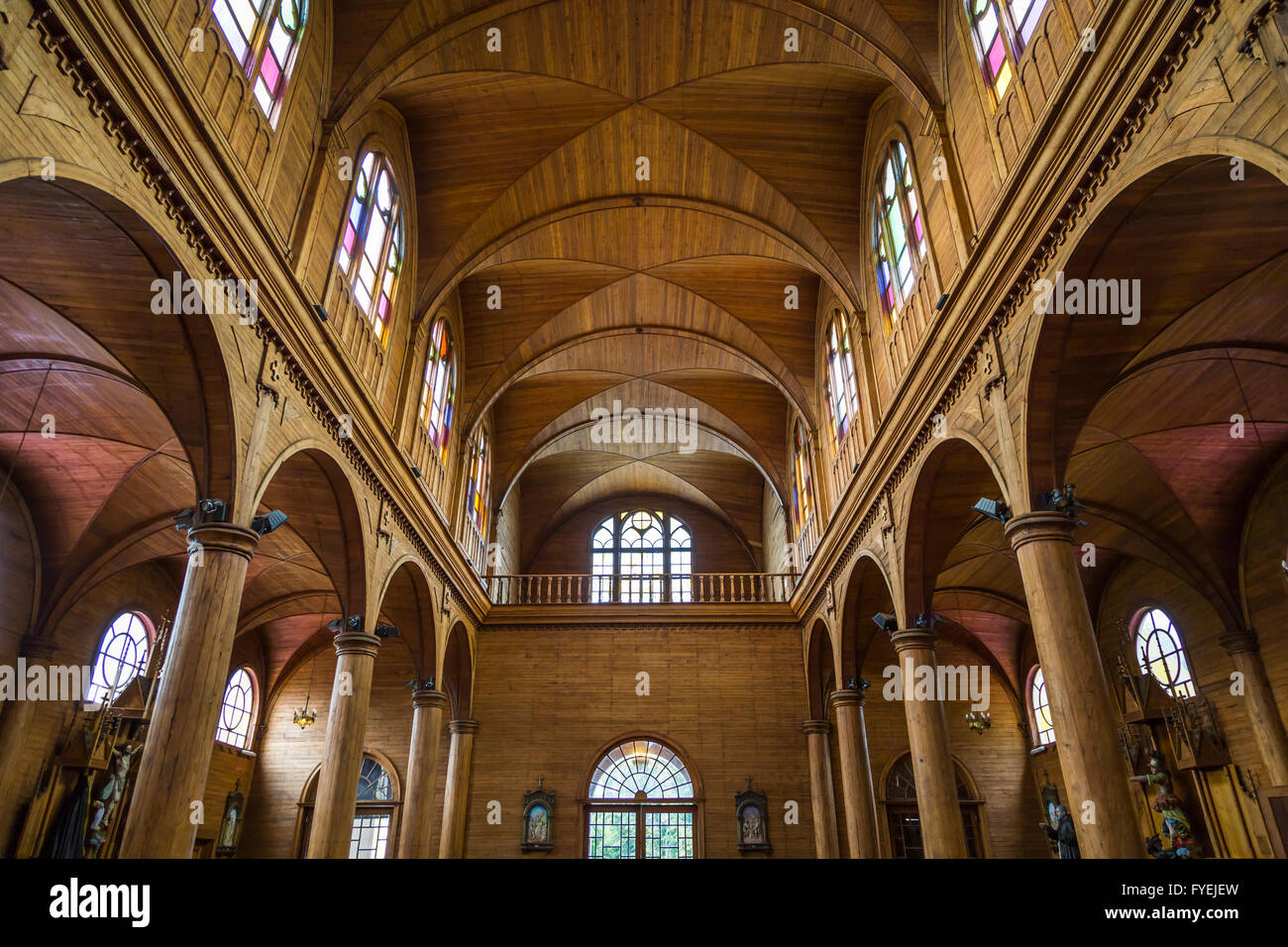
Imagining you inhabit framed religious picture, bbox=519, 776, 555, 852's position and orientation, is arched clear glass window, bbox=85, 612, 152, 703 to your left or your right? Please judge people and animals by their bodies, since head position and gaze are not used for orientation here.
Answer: on your right

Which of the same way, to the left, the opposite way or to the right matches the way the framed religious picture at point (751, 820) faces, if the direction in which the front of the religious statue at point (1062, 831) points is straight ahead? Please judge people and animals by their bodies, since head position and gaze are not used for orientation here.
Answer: to the left

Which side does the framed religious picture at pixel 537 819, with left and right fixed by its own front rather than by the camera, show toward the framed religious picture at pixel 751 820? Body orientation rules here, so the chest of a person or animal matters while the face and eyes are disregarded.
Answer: left

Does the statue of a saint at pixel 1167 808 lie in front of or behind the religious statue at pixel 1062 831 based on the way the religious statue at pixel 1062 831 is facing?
behind

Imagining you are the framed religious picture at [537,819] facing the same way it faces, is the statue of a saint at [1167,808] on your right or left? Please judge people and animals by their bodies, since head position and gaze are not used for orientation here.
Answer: on your left

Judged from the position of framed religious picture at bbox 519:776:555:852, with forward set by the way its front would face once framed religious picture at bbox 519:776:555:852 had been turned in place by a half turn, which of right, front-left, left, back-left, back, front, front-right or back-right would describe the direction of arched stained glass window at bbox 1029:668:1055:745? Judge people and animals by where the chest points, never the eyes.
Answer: right

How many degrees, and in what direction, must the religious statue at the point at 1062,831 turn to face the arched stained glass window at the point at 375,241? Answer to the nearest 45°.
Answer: approximately 45° to its left

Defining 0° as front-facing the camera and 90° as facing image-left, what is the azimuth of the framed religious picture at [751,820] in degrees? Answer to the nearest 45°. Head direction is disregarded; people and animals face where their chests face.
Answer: approximately 0°

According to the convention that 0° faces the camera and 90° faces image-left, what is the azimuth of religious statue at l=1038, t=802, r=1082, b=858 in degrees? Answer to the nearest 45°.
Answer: approximately 90°

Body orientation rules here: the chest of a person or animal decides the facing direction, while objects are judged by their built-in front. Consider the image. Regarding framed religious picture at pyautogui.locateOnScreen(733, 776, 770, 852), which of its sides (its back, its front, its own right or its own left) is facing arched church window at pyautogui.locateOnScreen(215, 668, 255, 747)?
right
